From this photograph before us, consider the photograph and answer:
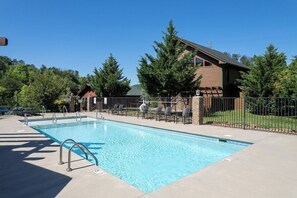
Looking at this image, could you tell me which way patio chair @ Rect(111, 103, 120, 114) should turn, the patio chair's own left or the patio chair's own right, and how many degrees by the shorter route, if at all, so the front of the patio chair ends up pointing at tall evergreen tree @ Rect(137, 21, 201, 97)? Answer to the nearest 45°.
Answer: approximately 90° to the patio chair's own left

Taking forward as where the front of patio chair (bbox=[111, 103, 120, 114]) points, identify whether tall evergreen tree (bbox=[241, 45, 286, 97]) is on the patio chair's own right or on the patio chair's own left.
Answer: on the patio chair's own left

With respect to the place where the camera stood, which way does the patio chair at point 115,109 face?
facing the viewer and to the left of the viewer

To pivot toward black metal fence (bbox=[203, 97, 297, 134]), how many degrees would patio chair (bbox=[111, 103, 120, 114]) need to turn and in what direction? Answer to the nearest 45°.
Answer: approximately 90° to its left

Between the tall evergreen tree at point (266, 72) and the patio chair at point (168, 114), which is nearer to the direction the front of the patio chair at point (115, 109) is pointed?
the patio chair

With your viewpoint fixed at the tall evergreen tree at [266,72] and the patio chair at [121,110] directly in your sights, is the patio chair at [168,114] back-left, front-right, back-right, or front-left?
front-left

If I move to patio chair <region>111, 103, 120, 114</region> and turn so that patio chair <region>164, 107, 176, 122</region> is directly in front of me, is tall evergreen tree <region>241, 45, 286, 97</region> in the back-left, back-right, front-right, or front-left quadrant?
front-left

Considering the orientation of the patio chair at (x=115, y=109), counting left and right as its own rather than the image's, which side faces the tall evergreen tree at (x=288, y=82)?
left

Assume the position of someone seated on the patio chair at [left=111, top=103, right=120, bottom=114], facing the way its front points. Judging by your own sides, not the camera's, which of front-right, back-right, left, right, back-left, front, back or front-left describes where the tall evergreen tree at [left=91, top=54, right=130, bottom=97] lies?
back-right
